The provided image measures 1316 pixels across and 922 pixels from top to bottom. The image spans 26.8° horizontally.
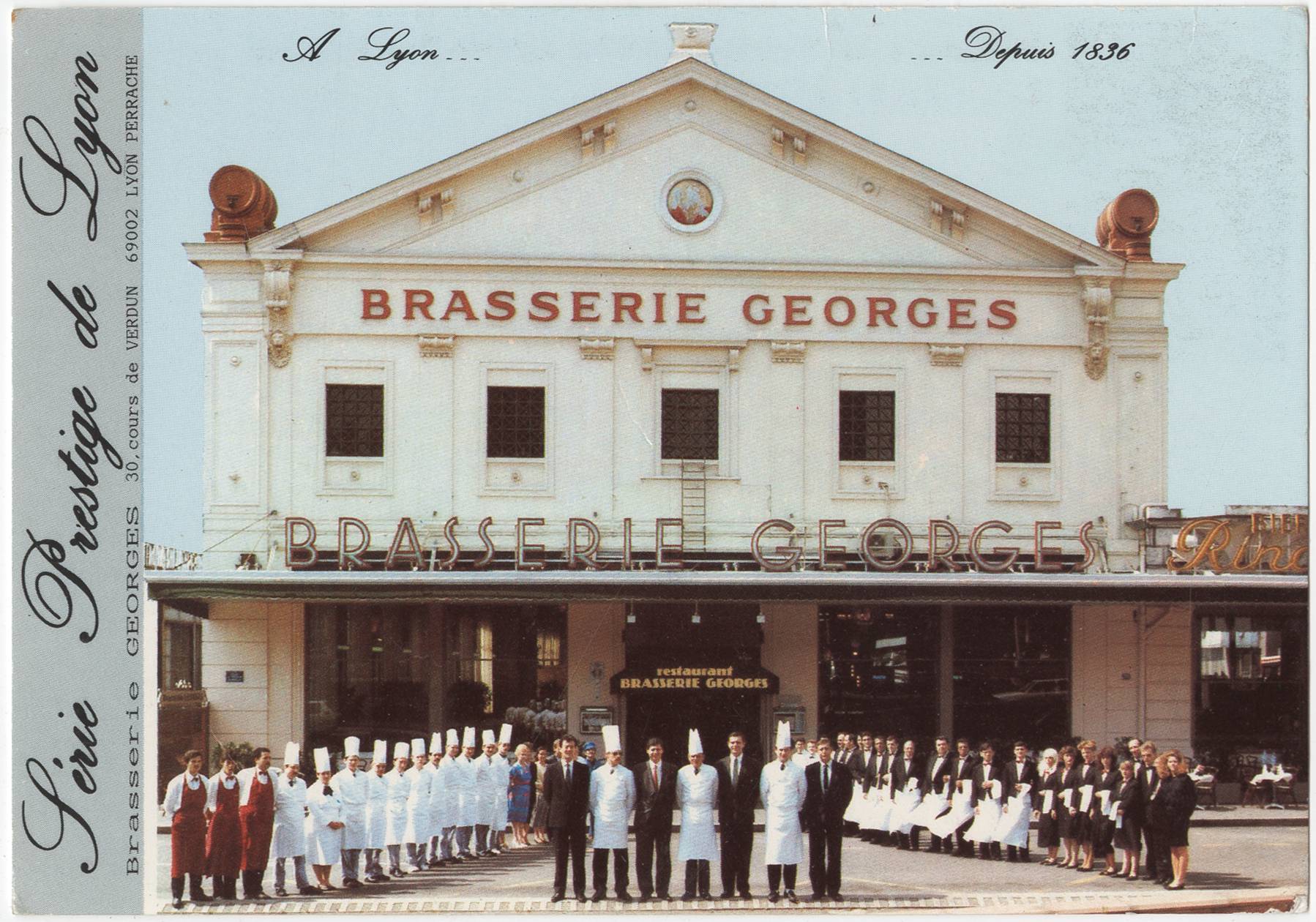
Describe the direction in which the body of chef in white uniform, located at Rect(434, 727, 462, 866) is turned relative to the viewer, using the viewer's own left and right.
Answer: facing the viewer and to the right of the viewer

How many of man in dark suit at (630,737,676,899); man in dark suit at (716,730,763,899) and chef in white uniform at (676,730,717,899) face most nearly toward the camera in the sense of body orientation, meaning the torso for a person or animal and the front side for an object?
3

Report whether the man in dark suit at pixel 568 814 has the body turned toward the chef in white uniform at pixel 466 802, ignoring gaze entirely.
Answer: no

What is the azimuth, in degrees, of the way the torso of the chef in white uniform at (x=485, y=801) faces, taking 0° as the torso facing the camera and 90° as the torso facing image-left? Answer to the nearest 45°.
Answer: approximately 315°

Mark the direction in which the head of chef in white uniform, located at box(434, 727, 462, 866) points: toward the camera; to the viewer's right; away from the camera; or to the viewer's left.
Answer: toward the camera

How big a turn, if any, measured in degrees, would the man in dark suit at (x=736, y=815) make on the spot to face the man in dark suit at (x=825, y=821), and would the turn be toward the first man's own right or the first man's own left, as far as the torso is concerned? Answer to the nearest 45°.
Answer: approximately 90° to the first man's own left

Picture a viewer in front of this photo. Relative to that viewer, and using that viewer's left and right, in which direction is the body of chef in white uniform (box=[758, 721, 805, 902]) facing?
facing the viewer

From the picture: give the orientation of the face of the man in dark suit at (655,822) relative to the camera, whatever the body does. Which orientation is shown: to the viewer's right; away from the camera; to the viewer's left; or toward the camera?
toward the camera

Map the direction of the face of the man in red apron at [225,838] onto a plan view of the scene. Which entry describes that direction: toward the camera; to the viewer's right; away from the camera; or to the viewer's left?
toward the camera

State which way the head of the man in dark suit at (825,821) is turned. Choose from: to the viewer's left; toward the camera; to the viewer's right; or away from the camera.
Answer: toward the camera

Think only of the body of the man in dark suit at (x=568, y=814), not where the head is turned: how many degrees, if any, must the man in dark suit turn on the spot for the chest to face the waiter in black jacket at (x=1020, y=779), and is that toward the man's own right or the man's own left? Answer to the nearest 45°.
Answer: approximately 135° to the man's own left

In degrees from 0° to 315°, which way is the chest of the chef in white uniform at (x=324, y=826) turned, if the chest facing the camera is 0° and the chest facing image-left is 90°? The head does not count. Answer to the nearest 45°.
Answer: approximately 315°

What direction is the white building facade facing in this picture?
toward the camera

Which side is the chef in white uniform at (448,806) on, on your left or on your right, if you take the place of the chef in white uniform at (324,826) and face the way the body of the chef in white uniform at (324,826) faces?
on your left

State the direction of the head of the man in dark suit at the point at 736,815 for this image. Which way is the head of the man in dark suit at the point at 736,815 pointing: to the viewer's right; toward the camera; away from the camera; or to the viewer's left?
toward the camera

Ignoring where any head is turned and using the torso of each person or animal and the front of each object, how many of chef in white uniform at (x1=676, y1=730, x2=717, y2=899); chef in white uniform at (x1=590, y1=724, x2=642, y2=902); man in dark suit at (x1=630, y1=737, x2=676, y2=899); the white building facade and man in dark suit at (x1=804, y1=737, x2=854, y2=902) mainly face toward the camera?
5

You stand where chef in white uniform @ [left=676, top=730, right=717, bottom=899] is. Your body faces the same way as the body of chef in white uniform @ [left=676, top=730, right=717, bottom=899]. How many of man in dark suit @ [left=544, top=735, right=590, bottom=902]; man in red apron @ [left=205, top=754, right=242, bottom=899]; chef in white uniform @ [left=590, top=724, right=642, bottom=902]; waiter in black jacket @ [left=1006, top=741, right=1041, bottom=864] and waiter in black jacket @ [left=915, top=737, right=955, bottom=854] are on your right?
3

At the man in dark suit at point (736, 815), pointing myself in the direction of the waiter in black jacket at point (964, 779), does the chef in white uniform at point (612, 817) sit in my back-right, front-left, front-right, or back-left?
back-left

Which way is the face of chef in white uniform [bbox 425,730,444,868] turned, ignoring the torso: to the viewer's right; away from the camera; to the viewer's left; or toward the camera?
toward the camera

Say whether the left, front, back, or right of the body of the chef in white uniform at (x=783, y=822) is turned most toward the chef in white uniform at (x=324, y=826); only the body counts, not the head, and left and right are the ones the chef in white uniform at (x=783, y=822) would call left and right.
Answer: right

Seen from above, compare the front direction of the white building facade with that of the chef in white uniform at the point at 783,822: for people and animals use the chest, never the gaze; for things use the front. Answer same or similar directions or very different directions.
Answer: same or similar directions
